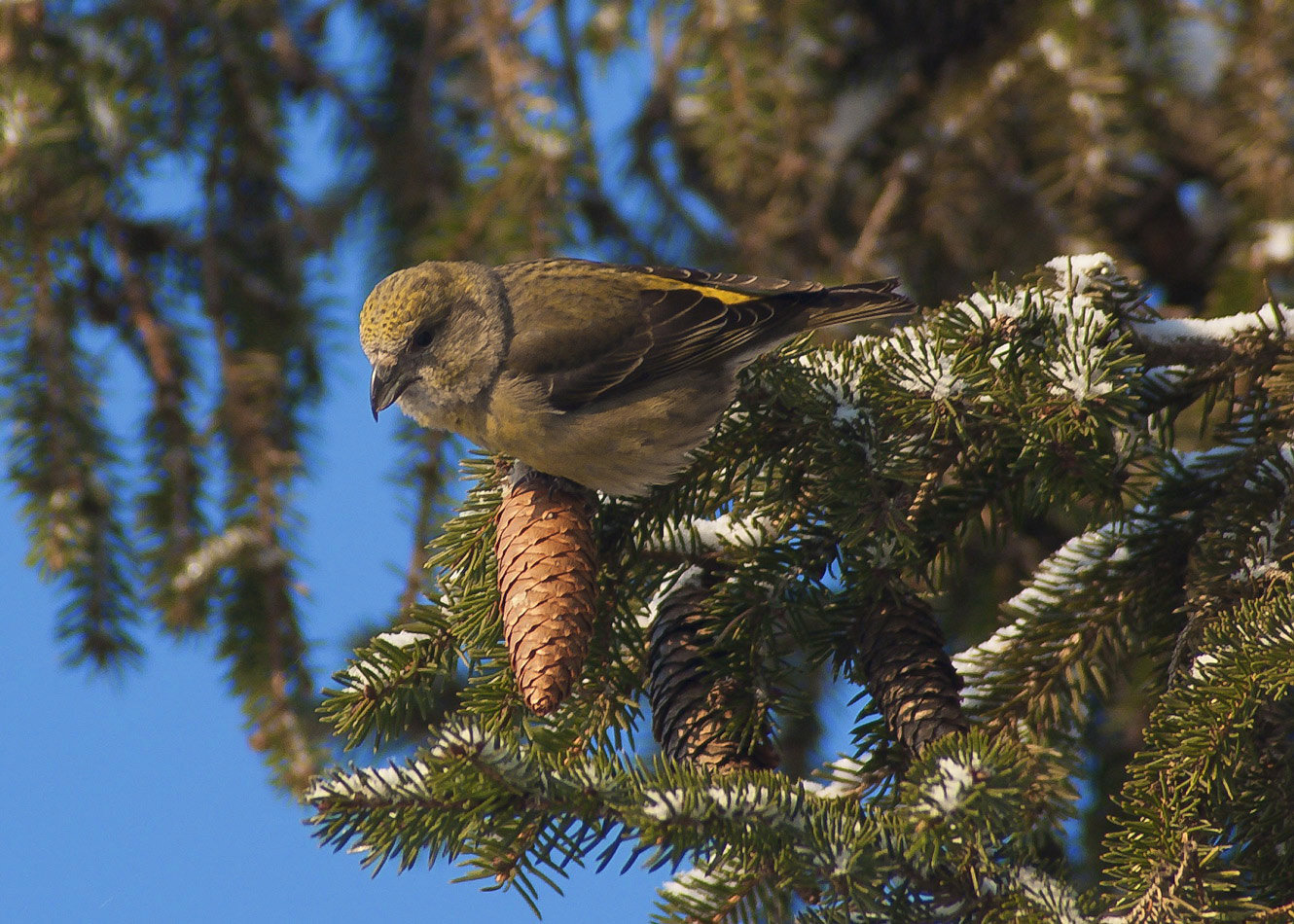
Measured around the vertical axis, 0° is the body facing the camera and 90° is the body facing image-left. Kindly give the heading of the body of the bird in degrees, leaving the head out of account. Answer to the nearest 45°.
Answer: approximately 90°
